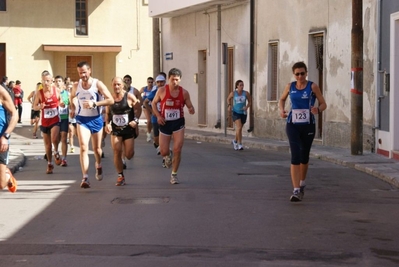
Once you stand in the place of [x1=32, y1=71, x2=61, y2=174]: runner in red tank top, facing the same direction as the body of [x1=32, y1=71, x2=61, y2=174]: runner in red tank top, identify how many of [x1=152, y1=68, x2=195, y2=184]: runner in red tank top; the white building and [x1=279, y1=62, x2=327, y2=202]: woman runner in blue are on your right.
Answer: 0

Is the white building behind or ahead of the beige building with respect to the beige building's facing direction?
ahead

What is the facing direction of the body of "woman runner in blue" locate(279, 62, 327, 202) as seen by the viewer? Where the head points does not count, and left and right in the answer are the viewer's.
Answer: facing the viewer

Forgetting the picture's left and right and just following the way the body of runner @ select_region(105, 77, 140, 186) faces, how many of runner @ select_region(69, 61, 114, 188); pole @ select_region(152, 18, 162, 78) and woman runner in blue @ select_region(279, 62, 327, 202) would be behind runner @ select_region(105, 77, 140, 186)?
1

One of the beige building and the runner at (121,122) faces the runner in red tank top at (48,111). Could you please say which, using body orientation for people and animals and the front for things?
the beige building

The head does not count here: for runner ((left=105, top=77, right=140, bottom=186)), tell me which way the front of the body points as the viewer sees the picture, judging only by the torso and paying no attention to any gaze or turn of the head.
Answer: toward the camera

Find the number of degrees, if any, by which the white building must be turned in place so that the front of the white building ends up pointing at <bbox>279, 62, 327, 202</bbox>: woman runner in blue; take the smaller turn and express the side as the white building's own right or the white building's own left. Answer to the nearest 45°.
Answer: approximately 45° to the white building's own left

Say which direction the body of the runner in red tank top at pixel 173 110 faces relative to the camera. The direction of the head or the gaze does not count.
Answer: toward the camera

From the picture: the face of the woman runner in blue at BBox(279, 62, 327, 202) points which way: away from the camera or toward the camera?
toward the camera

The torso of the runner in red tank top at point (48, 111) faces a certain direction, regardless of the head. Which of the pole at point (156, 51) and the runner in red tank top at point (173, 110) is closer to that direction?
the runner in red tank top

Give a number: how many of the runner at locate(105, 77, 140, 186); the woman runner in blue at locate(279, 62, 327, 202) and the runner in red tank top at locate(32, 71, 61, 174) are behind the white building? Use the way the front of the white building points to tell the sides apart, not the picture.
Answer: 0

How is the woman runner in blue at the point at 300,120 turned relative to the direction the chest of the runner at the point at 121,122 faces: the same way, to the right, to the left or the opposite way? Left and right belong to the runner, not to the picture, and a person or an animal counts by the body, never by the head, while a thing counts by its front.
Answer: the same way

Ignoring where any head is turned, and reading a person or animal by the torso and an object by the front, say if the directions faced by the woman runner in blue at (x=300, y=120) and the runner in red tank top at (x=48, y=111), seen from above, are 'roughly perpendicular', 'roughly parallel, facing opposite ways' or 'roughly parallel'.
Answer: roughly parallel
